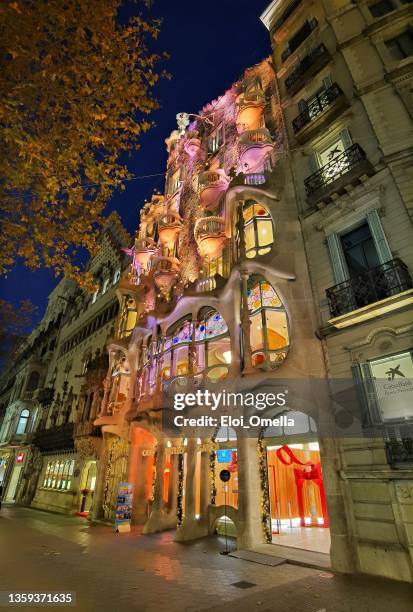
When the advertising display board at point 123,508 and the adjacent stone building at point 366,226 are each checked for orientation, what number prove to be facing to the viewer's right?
0

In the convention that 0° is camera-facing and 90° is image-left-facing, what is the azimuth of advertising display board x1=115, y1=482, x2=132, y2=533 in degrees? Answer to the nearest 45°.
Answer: approximately 0°

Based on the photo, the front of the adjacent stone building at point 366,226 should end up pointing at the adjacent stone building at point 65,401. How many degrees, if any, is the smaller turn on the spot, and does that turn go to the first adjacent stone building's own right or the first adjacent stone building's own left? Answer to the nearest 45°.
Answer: approximately 90° to the first adjacent stone building's own right

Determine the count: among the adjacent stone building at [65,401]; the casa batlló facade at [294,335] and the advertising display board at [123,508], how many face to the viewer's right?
0

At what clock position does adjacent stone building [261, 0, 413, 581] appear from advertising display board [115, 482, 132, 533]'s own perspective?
The adjacent stone building is roughly at 11 o'clock from the advertising display board.

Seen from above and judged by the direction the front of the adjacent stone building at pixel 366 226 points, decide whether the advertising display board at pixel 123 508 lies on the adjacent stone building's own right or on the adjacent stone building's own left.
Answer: on the adjacent stone building's own right

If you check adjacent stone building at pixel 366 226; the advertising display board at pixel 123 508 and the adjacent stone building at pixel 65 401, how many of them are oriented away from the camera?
0

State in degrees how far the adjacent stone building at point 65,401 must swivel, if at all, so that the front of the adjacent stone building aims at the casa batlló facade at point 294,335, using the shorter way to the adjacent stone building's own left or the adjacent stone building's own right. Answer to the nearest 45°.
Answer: approximately 45° to the adjacent stone building's own left

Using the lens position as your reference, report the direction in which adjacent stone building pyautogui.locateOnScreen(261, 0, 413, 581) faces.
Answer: facing the viewer and to the left of the viewer
